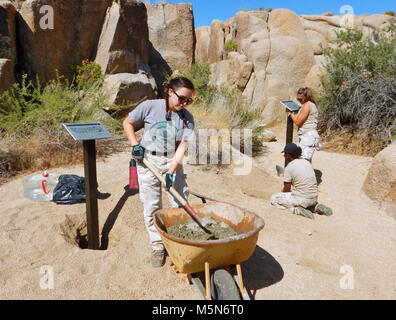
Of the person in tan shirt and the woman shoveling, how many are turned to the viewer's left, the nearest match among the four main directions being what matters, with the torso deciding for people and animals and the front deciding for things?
1

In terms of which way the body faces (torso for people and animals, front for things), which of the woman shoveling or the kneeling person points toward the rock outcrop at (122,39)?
the kneeling person

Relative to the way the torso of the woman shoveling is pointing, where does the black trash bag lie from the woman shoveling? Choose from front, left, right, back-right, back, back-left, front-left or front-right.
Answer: back

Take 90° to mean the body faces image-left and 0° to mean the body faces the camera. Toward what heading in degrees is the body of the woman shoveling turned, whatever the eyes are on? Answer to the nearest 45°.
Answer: approximately 315°

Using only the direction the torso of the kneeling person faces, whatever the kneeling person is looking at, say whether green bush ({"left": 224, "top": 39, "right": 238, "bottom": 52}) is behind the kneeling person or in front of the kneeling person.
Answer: in front

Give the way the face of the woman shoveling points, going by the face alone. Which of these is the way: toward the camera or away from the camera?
toward the camera

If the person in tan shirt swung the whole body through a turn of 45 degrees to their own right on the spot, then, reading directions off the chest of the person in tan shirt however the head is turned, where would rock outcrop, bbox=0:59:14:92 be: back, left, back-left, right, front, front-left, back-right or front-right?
front-left

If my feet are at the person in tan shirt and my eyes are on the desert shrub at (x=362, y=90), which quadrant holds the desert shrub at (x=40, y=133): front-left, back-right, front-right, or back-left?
back-left

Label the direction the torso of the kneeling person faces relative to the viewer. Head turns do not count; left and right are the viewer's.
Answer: facing away from the viewer and to the left of the viewer

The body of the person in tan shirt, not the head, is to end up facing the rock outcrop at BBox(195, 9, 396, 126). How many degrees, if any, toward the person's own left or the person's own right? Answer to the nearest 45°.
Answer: approximately 90° to the person's own right

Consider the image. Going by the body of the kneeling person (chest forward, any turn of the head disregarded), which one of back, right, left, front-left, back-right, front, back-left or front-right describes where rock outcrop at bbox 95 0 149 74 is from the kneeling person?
front

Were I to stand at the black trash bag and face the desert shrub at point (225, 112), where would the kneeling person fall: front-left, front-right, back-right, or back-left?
front-right

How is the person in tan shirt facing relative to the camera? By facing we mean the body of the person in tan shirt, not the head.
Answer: to the viewer's left

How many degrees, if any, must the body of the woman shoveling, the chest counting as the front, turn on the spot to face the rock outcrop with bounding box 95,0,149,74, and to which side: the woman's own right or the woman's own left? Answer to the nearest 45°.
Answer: approximately 135° to the woman's own left
